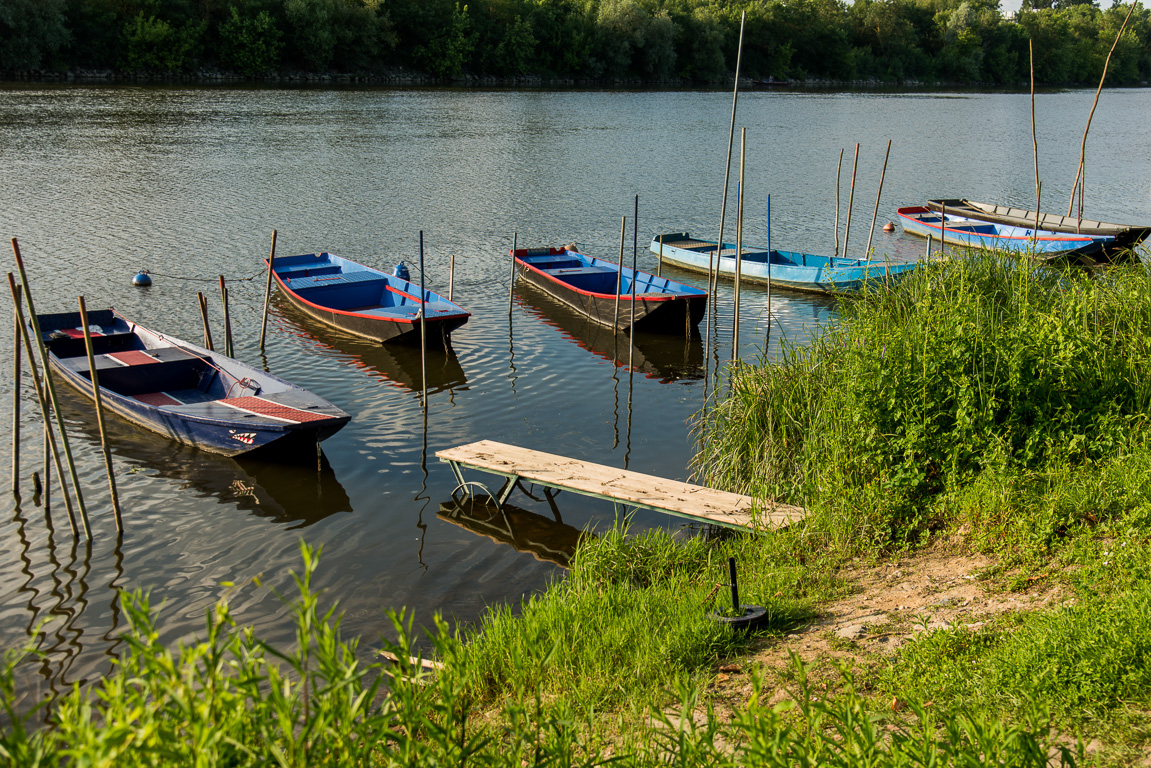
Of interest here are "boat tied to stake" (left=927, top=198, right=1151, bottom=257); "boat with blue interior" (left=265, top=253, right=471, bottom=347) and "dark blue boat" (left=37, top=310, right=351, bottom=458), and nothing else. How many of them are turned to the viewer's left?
0

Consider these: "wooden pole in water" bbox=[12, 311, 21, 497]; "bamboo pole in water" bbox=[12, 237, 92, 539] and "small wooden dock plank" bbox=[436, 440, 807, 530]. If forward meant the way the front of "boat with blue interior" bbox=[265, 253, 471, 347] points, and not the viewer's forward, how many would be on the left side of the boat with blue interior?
0

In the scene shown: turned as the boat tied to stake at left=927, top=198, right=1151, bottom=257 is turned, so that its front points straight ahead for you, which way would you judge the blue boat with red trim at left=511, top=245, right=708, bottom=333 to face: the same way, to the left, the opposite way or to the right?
the same way

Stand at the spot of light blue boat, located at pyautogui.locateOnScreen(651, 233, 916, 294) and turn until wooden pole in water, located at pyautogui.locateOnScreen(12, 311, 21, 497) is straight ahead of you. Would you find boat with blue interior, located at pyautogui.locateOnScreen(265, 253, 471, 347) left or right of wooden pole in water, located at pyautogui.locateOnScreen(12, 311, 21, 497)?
right

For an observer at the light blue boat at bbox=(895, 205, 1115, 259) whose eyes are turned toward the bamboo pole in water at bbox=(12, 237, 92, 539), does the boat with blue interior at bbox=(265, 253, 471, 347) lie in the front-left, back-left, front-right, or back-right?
front-right

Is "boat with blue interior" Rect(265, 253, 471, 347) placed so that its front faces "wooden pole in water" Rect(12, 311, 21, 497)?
no

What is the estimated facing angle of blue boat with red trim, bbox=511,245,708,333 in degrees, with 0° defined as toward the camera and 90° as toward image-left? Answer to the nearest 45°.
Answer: approximately 315°

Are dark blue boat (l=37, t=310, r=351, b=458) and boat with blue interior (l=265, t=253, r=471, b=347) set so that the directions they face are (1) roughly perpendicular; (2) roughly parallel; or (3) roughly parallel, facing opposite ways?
roughly parallel

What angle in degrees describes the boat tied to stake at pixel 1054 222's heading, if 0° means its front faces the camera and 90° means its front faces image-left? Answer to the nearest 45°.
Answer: approximately 270°

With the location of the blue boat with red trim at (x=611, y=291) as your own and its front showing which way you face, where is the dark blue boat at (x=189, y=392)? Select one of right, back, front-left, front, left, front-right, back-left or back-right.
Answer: right

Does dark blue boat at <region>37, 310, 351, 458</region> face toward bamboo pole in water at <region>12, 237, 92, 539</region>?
no

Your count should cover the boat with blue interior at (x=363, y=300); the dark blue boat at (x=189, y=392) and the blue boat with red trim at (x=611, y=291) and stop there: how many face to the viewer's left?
0

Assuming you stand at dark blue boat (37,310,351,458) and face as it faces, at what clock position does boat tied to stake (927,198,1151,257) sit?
The boat tied to stake is roughly at 10 o'clock from the dark blue boat.

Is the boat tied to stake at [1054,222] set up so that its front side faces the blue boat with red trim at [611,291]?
no

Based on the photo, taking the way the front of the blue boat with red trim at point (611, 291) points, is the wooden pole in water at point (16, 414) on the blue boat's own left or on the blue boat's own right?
on the blue boat's own right

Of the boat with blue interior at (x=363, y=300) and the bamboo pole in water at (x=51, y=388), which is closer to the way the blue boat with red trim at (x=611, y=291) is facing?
the bamboo pole in water

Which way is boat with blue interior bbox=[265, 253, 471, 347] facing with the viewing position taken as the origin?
facing the viewer and to the right of the viewer

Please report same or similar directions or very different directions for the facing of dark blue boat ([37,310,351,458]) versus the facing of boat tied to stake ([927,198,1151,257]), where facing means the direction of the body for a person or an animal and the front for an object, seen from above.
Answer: same or similar directions

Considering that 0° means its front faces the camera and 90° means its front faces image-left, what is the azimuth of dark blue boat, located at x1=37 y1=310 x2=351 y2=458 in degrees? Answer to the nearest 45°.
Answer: approximately 315°
